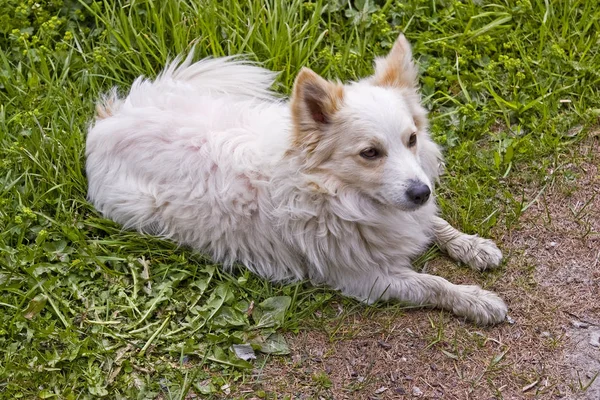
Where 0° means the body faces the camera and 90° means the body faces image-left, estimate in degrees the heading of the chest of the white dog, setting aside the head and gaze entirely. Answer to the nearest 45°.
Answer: approximately 315°
